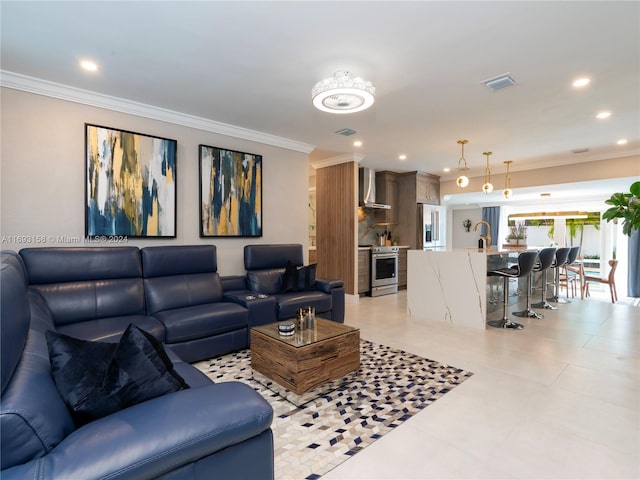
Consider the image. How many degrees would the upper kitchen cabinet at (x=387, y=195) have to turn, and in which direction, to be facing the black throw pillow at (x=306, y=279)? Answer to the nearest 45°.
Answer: approximately 45° to its right

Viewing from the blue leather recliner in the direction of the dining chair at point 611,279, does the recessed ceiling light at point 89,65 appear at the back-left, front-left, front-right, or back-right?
back-right

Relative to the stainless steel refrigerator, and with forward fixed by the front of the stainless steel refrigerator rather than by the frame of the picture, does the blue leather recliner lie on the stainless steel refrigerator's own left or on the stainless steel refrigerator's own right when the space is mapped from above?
on the stainless steel refrigerator's own right

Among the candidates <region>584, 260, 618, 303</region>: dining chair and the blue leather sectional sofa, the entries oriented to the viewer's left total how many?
1

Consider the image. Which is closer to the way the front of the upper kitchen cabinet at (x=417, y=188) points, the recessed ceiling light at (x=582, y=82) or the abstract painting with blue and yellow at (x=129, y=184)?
the recessed ceiling light

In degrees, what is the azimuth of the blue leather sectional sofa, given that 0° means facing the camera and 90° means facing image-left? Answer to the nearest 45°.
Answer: approximately 315°

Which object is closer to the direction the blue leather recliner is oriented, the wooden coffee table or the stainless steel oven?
the wooden coffee table

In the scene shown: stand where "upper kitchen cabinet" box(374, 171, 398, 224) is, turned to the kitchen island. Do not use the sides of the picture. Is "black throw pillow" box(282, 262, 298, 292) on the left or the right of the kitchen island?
right

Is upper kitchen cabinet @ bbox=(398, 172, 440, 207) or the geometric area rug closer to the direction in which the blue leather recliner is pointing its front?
the geometric area rug

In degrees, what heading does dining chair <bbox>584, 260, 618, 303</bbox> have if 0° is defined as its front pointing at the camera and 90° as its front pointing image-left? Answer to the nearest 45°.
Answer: approximately 90°
